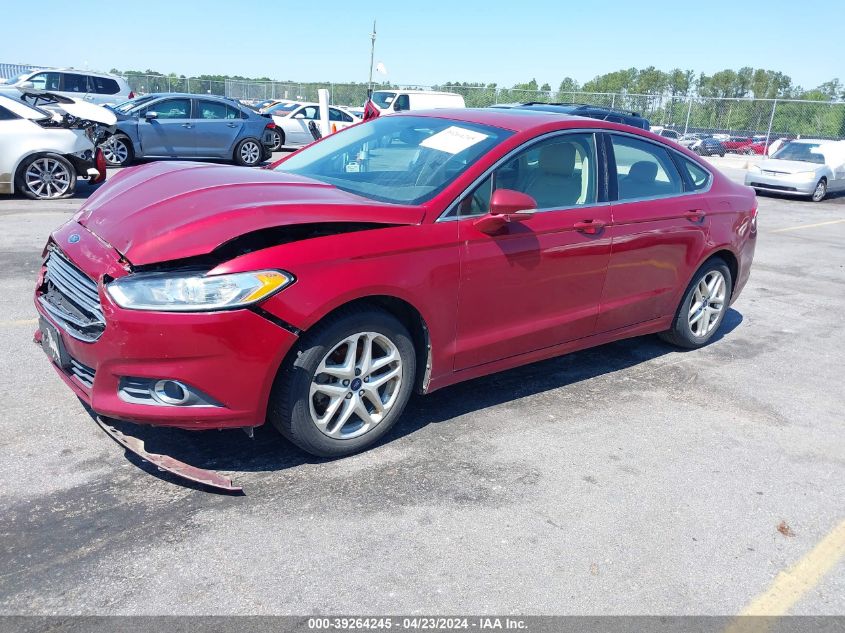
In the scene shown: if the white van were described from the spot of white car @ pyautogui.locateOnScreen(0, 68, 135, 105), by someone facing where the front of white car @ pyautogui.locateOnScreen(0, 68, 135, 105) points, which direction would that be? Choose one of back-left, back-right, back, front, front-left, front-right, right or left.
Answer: back

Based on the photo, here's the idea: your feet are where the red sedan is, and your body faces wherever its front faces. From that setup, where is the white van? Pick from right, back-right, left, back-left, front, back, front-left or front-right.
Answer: back-right

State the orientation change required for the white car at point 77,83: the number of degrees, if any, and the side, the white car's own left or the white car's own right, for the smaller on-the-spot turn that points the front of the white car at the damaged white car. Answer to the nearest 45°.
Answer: approximately 90° to the white car's own left

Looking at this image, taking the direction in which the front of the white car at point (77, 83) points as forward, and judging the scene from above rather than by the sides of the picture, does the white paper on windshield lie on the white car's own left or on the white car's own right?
on the white car's own left

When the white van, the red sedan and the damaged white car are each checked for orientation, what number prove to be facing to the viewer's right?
1

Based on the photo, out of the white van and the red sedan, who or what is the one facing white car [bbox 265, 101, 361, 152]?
the white van

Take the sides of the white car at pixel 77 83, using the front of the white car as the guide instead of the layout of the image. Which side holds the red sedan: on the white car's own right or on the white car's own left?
on the white car's own left

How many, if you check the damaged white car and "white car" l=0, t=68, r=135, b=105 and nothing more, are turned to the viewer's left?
1

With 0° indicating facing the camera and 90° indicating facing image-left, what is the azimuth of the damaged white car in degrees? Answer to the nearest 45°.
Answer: approximately 270°

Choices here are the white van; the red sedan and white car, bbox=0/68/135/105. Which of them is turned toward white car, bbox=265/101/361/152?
the white van

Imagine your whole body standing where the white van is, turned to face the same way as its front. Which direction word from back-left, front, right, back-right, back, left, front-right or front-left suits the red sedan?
front-left

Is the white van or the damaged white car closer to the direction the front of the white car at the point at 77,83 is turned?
the damaged white car

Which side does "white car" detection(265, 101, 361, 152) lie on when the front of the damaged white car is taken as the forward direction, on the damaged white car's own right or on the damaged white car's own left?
on the damaged white car's own left

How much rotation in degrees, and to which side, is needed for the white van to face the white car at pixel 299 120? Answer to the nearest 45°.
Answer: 0° — it already faces it

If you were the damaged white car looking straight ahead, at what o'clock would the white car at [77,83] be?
The white car is roughly at 9 o'clock from the damaged white car.

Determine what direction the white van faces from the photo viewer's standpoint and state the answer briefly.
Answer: facing the viewer and to the left of the viewer

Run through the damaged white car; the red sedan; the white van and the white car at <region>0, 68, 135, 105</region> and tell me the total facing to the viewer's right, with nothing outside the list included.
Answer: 1

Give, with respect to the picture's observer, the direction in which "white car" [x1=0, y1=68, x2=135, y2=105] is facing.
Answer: facing to the left of the viewer
